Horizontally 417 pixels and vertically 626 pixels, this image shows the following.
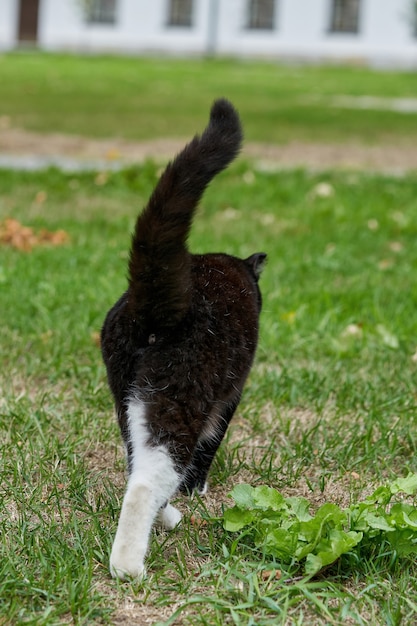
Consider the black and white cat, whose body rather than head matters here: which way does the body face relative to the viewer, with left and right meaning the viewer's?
facing away from the viewer and to the right of the viewer

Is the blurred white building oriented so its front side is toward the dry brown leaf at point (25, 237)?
yes

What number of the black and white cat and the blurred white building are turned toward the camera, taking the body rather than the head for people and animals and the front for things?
1

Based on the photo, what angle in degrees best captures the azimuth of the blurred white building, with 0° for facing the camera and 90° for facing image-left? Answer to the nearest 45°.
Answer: approximately 0°

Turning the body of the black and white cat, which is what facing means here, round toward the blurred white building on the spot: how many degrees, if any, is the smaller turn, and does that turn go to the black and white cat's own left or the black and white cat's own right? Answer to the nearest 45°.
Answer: approximately 45° to the black and white cat's own left

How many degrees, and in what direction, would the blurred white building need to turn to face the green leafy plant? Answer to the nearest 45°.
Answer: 0° — it already faces it

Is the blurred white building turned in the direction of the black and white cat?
yes
